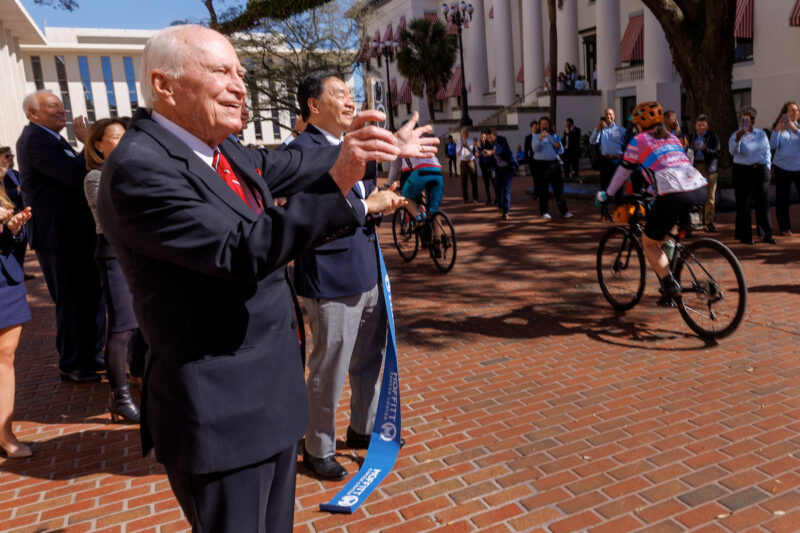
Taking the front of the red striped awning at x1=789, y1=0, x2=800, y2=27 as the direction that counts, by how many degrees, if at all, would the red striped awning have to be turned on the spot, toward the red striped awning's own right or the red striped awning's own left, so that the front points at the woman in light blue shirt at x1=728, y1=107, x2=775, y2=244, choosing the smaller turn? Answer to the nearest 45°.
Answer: approximately 45° to the red striped awning's own left

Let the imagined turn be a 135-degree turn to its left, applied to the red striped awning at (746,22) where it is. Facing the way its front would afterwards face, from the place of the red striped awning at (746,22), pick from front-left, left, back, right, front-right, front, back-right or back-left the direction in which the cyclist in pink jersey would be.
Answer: right

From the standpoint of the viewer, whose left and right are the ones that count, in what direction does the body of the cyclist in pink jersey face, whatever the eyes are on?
facing away from the viewer and to the left of the viewer

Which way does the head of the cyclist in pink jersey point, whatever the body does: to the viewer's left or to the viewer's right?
to the viewer's left

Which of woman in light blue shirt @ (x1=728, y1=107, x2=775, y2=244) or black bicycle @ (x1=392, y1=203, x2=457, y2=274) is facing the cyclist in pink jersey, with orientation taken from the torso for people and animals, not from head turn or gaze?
the woman in light blue shirt

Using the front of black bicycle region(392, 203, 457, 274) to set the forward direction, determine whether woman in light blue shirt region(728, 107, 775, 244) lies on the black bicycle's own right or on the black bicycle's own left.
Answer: on the black bicycle's own right

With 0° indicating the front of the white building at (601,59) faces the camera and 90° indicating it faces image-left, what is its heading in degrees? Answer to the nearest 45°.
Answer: approximately 45°

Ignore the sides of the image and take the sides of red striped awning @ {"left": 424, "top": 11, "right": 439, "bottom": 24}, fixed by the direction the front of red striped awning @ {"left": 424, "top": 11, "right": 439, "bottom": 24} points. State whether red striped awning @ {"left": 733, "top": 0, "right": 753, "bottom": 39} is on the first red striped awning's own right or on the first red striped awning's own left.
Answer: on the first red striped awning's own left

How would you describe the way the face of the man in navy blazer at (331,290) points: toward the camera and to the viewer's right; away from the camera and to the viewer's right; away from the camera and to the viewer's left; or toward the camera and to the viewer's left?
toward the camera and to the viewer's right

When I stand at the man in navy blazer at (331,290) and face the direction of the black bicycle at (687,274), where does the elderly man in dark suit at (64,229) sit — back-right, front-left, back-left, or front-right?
back-left

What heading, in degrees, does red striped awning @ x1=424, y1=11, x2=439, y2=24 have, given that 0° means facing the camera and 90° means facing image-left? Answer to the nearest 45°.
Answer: approximately 45°

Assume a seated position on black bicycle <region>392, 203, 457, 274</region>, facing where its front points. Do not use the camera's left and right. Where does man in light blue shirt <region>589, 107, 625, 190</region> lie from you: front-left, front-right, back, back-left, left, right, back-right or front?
right

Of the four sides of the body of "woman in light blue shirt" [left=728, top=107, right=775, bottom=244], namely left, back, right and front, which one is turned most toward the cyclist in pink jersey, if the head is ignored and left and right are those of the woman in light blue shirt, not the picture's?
front

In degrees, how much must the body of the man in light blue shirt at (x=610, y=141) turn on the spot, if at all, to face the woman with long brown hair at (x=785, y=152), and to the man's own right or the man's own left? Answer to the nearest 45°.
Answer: approximately 45° to the man's own left

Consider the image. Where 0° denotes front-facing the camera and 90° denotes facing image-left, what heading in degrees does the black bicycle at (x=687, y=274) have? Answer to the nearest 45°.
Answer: approximately 135°

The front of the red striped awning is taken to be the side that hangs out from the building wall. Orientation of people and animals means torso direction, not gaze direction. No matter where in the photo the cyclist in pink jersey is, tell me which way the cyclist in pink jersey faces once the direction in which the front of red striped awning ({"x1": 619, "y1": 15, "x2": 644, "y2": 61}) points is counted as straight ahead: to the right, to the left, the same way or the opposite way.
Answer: to the right

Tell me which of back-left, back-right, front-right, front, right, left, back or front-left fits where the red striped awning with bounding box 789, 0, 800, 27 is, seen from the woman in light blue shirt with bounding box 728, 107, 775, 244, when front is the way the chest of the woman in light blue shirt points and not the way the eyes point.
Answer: back
